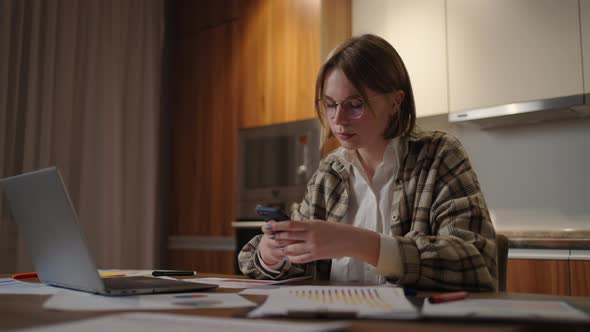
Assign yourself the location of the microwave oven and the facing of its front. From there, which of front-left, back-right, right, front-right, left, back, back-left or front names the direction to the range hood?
left

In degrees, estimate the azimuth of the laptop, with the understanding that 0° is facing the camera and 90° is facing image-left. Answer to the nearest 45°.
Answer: approximately 225°

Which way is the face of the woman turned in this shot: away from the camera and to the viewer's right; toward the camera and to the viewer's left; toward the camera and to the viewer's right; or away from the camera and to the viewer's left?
toward the camera and to the viewer's left

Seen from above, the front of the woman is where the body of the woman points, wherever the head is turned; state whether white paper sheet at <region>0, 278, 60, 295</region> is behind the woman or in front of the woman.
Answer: in front

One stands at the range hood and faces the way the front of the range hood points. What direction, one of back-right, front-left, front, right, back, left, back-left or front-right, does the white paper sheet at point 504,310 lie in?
front-left

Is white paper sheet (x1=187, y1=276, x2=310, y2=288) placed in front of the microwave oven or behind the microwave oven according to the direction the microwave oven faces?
in front
